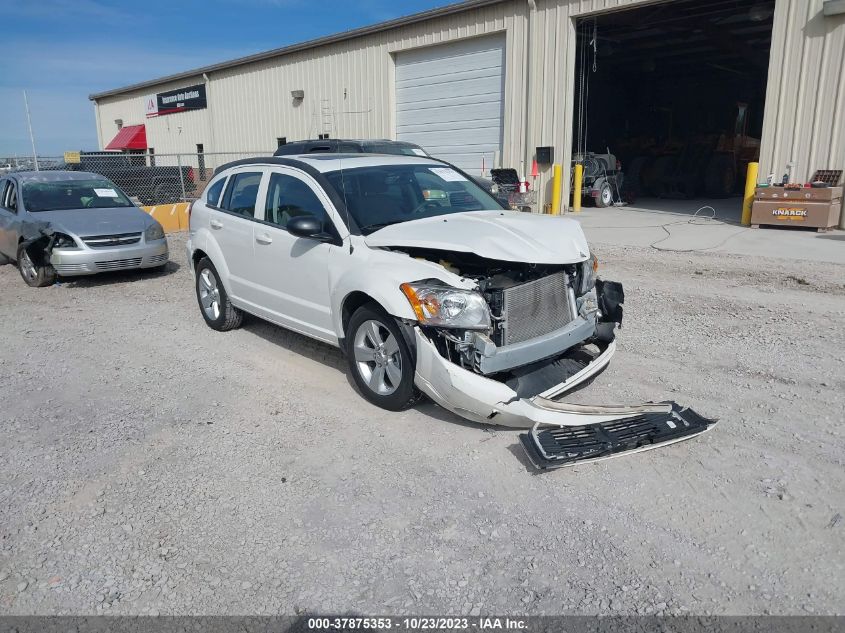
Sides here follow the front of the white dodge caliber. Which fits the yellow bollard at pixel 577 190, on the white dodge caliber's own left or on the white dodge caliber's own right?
on the white dodge caliber's own left

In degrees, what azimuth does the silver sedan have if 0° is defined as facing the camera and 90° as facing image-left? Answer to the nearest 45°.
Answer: approximately 315°

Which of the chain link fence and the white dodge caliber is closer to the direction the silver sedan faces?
the white dodge caliber

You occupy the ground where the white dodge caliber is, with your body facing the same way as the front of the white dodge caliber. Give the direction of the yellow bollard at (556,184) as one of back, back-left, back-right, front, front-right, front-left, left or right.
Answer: back-left

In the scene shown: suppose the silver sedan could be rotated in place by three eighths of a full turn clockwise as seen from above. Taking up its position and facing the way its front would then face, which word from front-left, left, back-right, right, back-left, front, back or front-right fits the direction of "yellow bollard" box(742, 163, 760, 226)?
back

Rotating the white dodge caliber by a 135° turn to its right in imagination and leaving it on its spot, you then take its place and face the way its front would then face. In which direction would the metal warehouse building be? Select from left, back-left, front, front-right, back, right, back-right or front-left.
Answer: right

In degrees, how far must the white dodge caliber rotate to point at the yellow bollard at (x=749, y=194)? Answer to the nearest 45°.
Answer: approximately 90° to its left

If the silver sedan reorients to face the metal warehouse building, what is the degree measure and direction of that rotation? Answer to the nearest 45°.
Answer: approximately 90° to its left

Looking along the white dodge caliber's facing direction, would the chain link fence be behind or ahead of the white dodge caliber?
behind

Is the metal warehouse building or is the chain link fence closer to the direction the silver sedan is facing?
the metal warehouse building

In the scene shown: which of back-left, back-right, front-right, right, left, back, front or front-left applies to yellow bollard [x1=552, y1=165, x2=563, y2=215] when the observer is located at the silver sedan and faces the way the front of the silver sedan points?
front-left

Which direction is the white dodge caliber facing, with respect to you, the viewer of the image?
facing the viewer and to the right of the viewer

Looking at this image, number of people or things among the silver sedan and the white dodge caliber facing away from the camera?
0
